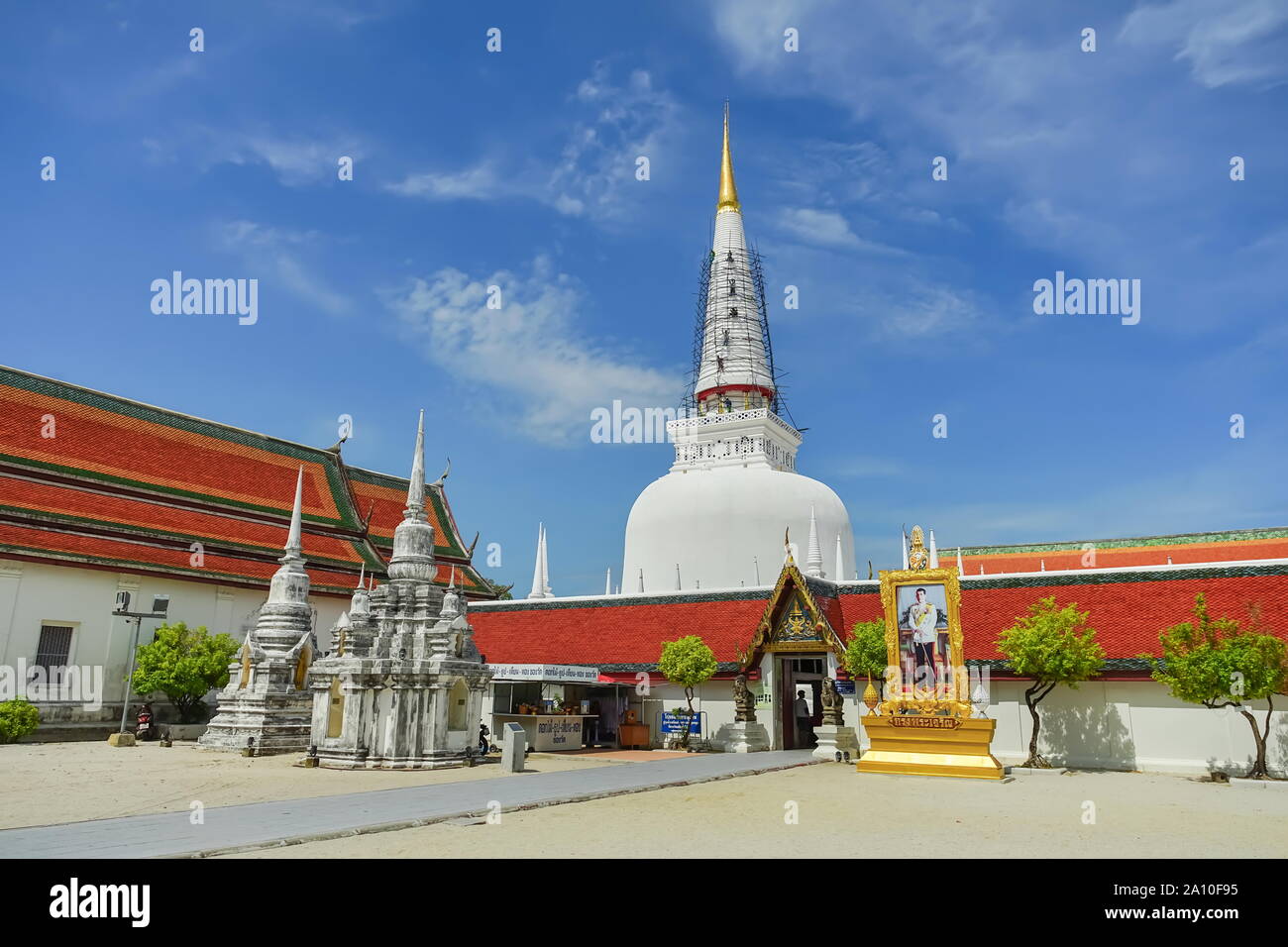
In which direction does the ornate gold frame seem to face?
toward the camera

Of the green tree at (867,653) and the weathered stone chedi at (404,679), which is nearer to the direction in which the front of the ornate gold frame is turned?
the weathered stone chedi

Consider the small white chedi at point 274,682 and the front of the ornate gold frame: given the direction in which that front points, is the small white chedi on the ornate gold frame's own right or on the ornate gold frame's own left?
on the ornate gold frame's own right

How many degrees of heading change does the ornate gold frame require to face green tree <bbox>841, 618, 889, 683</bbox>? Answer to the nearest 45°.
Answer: approximately 180°

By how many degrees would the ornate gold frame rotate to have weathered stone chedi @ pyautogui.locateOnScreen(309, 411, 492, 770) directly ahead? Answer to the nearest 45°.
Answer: approximately 90° to its right

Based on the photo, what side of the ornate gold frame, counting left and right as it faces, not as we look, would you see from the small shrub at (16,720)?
right

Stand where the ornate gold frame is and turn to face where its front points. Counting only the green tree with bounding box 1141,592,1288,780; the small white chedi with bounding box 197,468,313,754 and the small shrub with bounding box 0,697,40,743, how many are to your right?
2

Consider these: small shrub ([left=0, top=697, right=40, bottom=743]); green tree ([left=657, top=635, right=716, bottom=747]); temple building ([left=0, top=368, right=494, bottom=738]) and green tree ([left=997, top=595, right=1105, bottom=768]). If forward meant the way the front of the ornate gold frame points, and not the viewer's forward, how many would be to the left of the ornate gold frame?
1

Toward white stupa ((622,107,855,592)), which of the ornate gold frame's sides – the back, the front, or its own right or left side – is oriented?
back
